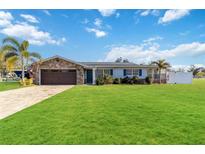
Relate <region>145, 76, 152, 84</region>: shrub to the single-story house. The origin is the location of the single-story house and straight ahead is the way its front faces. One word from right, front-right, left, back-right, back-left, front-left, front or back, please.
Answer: left

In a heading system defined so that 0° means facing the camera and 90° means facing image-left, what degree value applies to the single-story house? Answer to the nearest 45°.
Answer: approximately 0°

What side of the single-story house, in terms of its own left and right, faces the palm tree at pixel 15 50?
right
